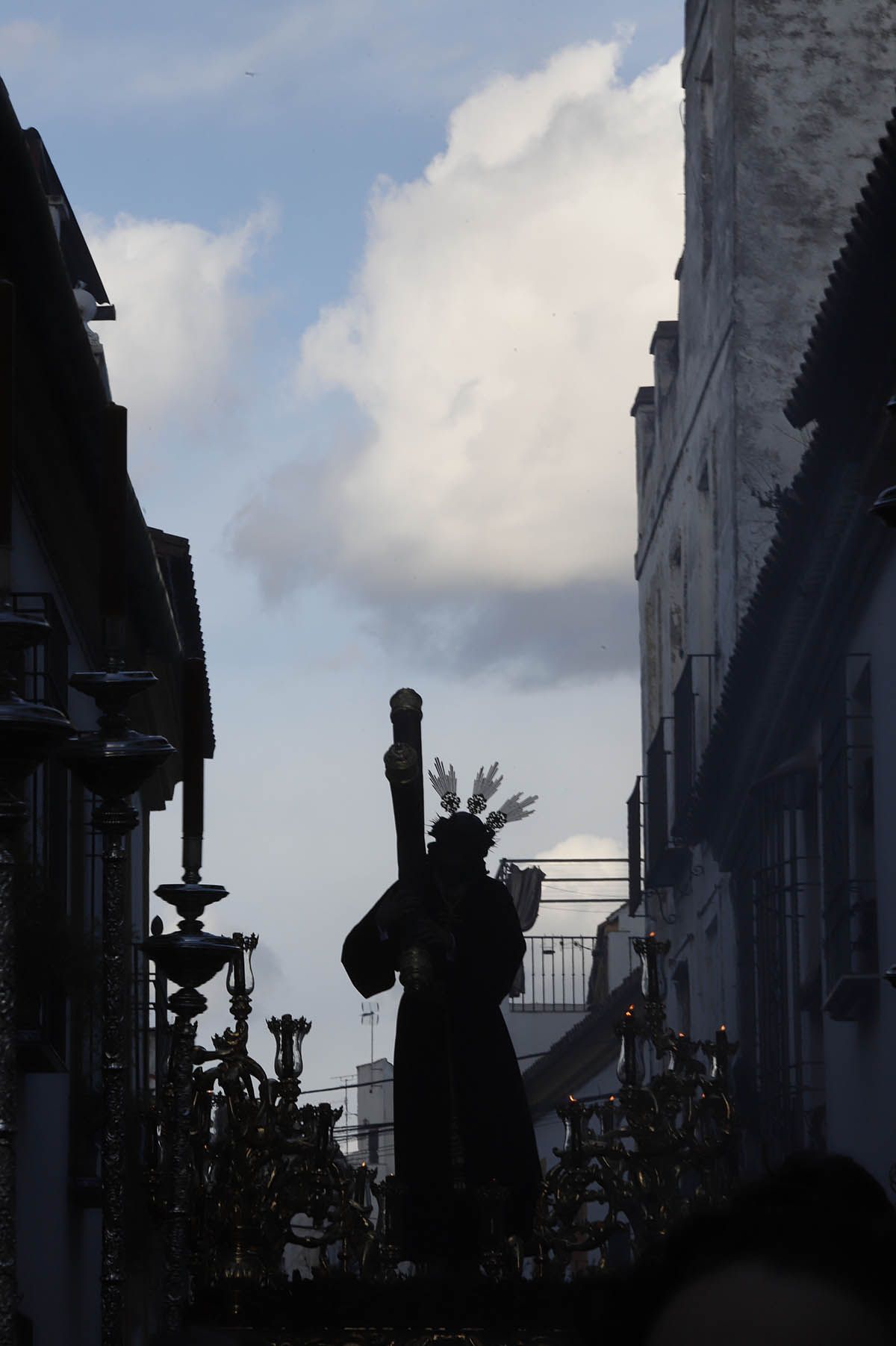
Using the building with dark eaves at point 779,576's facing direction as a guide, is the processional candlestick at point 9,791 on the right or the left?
on its left

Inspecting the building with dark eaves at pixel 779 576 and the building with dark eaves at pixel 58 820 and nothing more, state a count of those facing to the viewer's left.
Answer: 1

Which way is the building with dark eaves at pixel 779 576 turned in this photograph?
to the viewer's left

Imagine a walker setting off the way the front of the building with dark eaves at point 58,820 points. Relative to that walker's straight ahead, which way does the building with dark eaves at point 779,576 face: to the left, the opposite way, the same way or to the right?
the opposite way

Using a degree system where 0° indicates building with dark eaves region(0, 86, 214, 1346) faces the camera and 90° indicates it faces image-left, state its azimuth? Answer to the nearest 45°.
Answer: approximately 270°

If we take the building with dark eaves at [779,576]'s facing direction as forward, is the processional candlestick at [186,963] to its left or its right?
on its left
